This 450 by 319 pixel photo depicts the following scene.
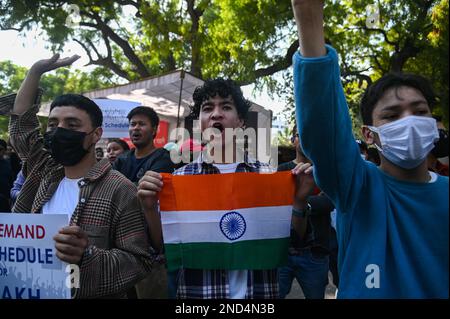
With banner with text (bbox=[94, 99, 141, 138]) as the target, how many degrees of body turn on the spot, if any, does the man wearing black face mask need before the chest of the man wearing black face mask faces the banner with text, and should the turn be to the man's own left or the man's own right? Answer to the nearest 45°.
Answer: approximately 135° to the man's own right

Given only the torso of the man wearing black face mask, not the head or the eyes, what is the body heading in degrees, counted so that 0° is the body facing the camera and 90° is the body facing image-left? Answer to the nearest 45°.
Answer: approximately 45°

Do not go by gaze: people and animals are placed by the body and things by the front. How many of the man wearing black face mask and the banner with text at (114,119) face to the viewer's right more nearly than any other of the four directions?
0

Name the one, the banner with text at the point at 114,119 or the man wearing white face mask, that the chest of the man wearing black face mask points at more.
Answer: the man wearing white face mask

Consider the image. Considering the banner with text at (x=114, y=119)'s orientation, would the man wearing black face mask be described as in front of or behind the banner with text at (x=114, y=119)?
in front

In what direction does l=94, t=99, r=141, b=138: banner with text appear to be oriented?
toward the camera

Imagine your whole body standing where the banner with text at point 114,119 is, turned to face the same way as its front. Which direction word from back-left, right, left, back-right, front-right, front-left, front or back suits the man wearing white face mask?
front
